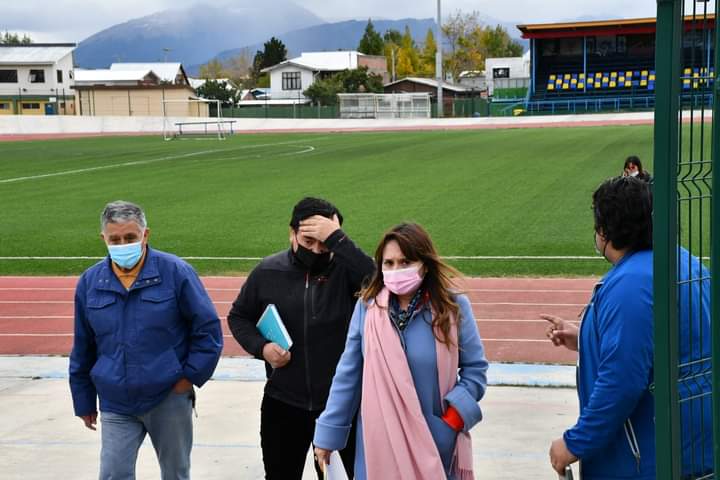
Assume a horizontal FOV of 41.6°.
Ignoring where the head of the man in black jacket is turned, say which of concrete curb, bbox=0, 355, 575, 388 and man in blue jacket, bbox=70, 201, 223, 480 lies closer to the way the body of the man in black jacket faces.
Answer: the man in blue jacket

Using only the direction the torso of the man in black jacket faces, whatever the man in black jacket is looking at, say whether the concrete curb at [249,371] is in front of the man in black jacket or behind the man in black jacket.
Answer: behind

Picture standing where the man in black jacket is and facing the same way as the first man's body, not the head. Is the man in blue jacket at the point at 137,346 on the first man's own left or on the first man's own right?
on the first man's own right

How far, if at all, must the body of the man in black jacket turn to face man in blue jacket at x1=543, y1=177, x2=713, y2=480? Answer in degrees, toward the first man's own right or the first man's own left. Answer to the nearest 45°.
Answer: approximately 45° to the first man's own left

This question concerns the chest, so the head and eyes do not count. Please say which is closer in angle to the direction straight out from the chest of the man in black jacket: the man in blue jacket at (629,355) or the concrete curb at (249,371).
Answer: the man in blue jacket

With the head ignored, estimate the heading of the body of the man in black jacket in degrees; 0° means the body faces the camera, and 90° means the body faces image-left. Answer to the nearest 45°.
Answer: approximately 0°

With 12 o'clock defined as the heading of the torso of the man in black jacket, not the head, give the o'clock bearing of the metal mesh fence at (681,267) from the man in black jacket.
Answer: The metal mesh fence is roughly at 11 o'clock from the man in black jacket.

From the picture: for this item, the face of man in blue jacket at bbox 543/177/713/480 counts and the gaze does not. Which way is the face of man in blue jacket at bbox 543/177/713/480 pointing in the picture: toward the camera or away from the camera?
away from the camera

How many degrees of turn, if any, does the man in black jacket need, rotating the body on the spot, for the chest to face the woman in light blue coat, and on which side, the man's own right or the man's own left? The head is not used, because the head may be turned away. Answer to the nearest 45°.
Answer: approximately 45° to the man's own left
